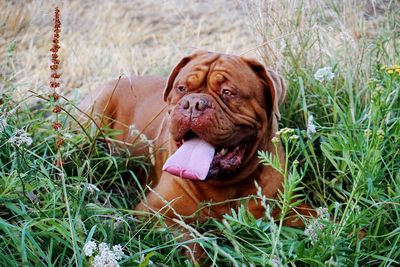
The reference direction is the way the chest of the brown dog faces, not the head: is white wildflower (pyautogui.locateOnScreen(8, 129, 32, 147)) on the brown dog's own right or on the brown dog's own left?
on the brown dog's own right

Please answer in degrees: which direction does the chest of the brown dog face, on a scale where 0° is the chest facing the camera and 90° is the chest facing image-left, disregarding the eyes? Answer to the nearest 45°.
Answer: approximately 315°

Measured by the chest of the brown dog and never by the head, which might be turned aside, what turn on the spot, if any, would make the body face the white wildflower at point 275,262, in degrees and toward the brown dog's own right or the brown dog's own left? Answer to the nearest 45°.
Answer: approximately 45° to the brown dog's own right

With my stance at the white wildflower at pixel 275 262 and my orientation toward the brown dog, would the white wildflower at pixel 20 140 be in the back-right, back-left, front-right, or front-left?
front-left

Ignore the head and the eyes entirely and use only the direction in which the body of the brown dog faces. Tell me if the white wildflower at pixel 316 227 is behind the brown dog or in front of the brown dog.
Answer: in front
